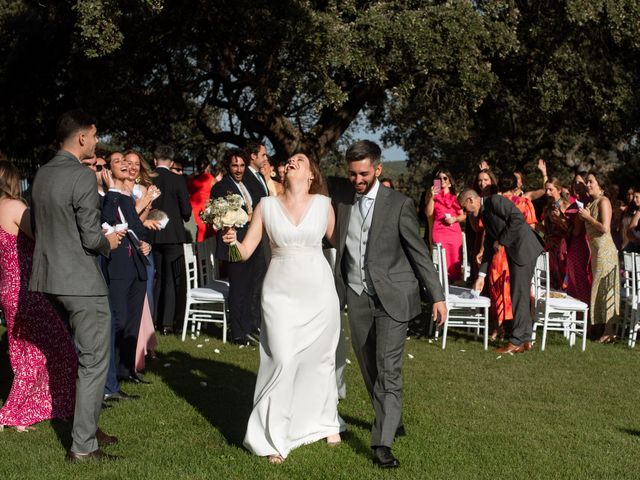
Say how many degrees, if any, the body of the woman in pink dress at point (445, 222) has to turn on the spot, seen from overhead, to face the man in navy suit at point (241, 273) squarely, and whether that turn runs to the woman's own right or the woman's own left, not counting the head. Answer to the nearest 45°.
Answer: approximately 45° to the woman's own right

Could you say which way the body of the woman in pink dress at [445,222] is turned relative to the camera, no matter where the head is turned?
toward the camera

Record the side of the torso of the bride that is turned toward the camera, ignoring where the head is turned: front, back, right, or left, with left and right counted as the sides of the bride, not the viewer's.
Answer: front

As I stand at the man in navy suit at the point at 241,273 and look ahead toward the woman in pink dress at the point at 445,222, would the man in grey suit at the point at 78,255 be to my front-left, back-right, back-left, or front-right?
back-right

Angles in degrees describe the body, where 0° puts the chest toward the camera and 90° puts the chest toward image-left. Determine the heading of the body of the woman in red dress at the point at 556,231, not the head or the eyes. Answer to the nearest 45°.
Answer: approximately 45°

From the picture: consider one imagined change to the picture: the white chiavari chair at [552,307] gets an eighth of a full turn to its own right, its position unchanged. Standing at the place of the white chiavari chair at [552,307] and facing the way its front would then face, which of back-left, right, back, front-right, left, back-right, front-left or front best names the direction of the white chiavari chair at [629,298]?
left

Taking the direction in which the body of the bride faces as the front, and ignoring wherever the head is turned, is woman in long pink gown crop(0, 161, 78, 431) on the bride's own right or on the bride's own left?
on the bride's own right

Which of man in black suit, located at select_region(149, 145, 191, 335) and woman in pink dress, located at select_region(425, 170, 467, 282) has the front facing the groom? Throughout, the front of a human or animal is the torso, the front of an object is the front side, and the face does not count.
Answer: the woman in pink dress
